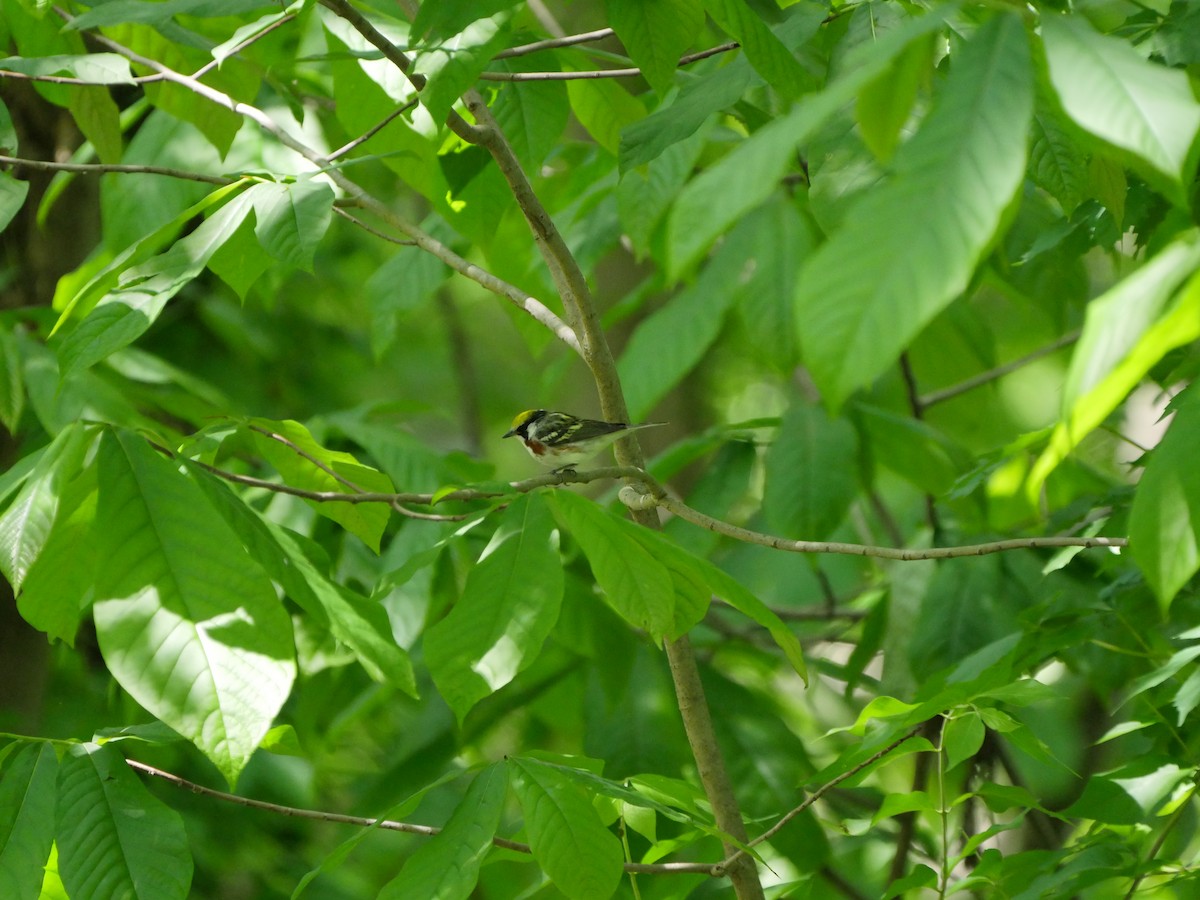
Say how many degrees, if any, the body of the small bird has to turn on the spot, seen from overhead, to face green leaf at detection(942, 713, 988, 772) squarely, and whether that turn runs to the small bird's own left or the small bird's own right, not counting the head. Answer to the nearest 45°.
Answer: approximately 180°

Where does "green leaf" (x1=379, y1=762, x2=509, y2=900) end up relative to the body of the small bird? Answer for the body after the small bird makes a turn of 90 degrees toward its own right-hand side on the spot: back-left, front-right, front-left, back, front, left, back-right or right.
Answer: back

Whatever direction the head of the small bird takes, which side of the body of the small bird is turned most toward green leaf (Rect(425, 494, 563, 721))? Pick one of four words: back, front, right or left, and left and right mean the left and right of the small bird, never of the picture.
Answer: front

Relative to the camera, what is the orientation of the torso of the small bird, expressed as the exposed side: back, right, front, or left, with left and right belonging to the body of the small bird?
left
